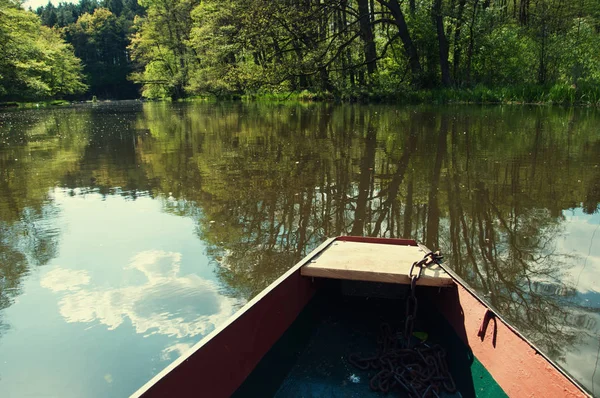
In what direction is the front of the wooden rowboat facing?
away from the camera
